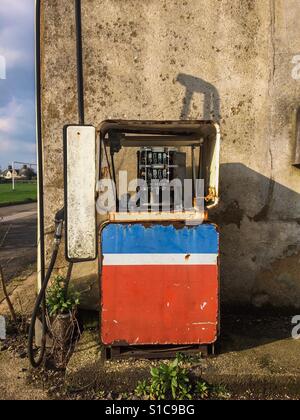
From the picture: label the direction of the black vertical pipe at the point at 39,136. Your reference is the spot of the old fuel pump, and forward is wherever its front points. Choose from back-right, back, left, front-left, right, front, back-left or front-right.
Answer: back-right

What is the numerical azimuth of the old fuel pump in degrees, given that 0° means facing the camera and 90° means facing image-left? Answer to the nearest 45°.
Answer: approximately 0°
